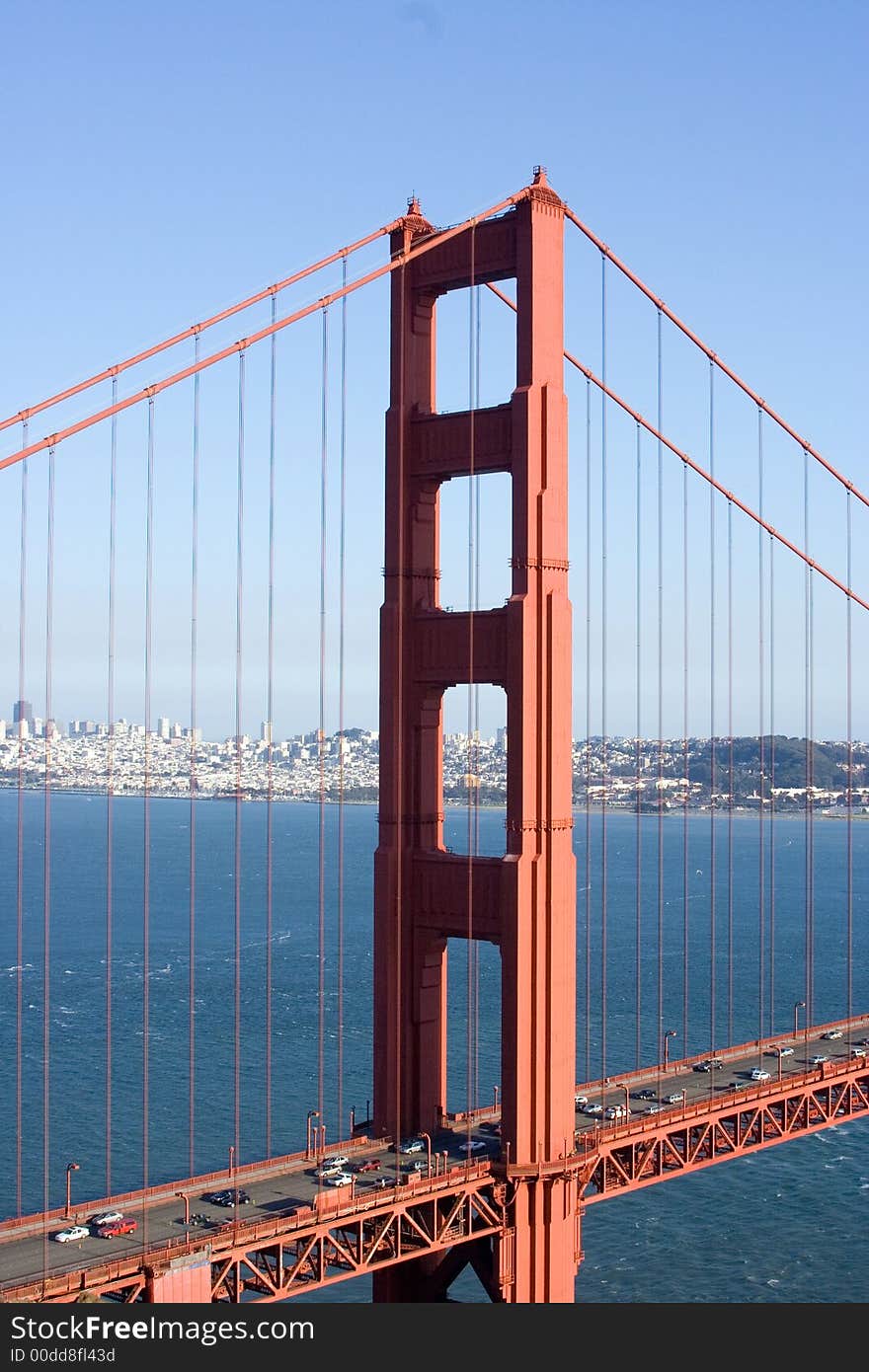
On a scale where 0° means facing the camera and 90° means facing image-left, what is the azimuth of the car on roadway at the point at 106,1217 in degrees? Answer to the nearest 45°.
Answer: approximately 45°

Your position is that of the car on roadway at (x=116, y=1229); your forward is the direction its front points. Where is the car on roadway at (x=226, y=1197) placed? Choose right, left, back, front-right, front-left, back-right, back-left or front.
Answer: back

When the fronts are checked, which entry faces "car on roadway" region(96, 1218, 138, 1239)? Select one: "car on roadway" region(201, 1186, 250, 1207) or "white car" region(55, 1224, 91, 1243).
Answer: "car on roadway" region(201, 1186, 250, 1207)

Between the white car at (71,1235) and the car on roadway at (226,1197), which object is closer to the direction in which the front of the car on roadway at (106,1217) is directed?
the white car

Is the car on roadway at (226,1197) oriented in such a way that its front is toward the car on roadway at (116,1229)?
yes
